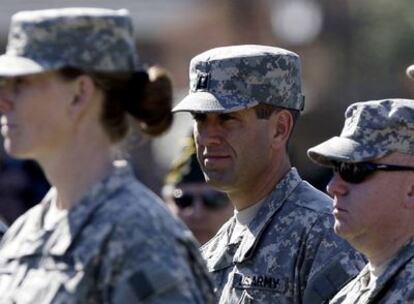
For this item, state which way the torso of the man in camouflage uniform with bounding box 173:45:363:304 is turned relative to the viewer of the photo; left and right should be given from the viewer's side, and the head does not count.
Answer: facing the viewer and to the left of the viewer

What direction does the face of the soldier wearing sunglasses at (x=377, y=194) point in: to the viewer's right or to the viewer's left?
to the viewer's left

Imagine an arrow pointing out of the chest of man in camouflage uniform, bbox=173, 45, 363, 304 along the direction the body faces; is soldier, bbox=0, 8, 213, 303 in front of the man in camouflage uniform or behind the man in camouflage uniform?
in front

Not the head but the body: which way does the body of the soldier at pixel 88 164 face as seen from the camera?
to the viewer's left

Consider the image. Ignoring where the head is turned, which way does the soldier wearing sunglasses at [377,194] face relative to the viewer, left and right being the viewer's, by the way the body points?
facing to the left of the viewer
